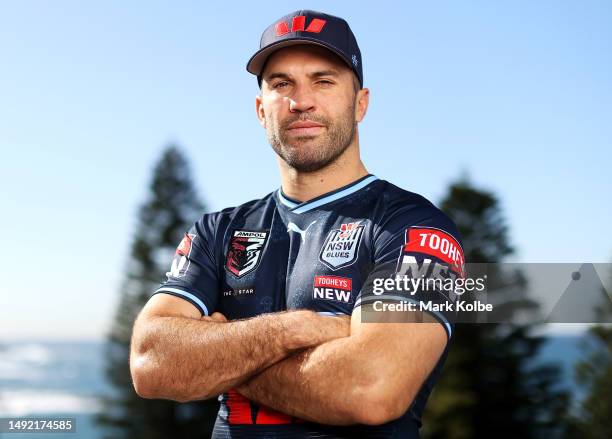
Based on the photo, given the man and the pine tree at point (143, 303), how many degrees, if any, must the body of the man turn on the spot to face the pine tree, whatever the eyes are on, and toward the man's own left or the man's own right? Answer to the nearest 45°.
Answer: approximately 180°

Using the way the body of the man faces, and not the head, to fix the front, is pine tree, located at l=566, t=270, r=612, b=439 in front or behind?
behind

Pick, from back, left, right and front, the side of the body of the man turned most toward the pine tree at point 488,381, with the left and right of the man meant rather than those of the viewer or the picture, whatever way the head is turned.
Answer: back

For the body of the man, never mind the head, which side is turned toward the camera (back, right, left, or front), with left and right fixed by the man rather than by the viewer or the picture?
front
